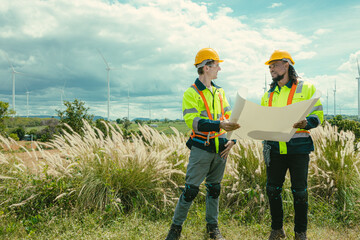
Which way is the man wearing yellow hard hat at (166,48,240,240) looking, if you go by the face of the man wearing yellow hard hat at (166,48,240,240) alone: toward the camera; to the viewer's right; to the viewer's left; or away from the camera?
to the viewer's right

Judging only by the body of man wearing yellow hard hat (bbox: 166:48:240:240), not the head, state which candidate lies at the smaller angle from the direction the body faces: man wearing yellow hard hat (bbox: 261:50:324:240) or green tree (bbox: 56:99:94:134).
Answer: the man wearing yellow hard hat

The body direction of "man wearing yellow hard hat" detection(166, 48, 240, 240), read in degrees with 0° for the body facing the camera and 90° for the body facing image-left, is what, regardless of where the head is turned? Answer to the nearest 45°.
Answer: approximately 315°

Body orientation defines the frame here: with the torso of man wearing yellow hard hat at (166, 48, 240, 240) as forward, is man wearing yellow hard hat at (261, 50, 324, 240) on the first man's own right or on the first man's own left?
on the first man's own left

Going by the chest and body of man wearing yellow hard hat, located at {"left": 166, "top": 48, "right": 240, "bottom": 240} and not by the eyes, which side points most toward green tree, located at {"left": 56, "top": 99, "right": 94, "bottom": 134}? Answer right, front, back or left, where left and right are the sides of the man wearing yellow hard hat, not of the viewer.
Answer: back

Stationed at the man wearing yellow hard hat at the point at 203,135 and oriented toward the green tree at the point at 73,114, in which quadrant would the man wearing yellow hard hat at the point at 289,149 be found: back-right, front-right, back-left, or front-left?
back-right
